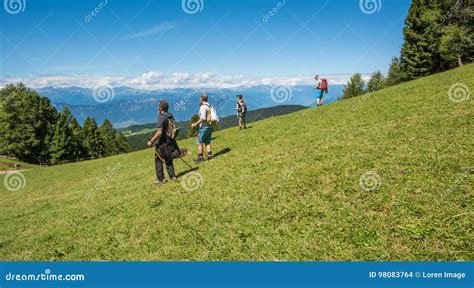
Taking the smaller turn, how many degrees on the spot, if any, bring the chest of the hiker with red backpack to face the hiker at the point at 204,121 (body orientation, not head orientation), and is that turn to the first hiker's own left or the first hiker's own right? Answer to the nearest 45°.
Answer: approximately 90° to the first hiker's own left

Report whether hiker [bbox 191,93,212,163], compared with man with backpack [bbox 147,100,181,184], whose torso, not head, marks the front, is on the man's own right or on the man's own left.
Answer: on the man's own right

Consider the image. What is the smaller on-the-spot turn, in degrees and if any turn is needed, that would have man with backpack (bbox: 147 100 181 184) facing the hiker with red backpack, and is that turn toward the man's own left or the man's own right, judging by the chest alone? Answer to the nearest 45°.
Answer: approximately 90° to the man's own right

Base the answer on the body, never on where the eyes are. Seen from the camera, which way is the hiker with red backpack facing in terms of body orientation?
to the viewer's left

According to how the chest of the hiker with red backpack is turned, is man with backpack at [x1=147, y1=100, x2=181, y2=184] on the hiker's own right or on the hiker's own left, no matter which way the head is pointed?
on the hiker's own left

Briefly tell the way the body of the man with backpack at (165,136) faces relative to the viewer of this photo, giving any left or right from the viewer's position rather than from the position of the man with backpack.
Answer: facing away from the viewer and to the left of the viewer
